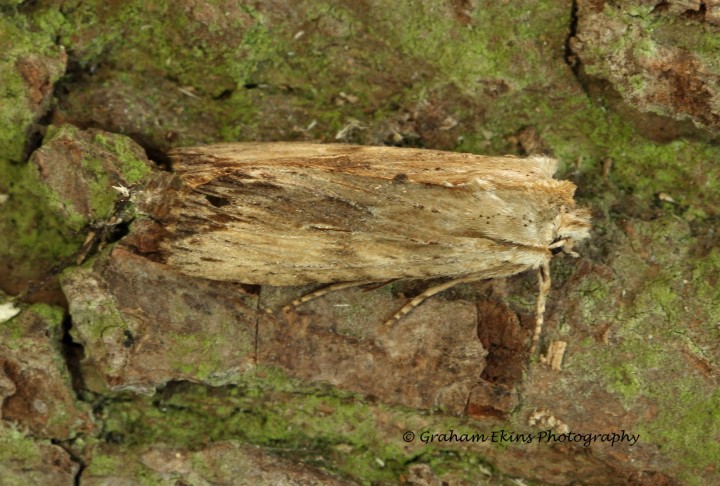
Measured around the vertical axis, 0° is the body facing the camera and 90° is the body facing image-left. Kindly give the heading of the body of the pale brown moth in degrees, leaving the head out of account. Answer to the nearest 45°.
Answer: approximately 270°
